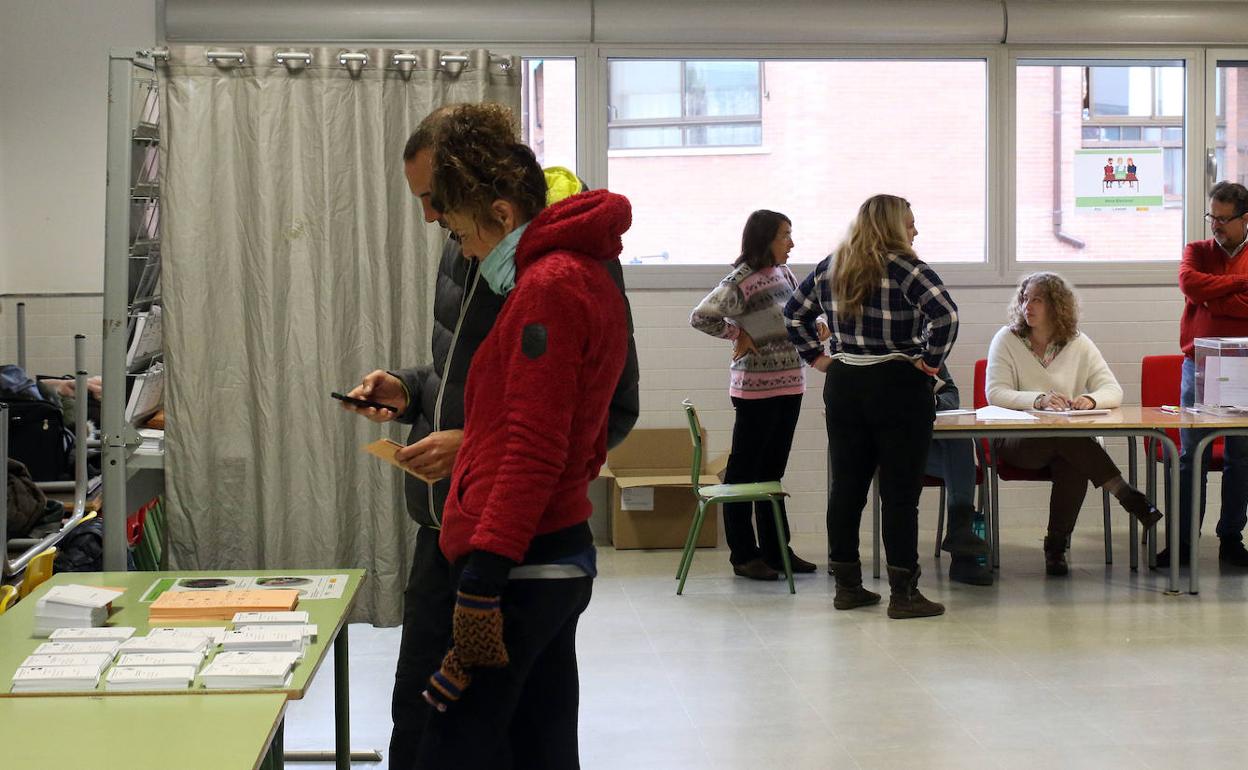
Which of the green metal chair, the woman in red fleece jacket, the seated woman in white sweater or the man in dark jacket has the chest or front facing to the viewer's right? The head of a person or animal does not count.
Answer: the green metal chair

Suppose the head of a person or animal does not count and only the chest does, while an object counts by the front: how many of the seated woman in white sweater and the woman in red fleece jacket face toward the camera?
1

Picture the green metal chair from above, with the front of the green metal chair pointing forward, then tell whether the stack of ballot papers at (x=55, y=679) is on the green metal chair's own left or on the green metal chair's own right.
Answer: on the green metal chair's own right

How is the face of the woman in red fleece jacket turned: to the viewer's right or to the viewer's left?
to the viewer's left

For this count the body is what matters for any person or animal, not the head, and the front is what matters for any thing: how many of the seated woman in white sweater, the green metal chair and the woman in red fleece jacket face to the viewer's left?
1

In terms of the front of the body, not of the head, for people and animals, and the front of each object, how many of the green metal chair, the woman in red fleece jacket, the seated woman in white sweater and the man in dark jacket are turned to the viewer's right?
1

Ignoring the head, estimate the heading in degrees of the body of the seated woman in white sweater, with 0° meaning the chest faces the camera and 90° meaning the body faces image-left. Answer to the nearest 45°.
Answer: approximately 0°

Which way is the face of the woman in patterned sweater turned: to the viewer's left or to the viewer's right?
to the viewer's right

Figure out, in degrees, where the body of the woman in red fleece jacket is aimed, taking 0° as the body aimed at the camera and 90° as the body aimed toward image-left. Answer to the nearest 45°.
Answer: approximately 90°

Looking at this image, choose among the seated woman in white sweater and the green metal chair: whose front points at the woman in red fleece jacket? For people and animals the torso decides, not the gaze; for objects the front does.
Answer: the seated woman in white sweater

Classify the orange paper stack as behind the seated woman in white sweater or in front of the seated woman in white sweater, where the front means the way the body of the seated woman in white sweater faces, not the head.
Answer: in front

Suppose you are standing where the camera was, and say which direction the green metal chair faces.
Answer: facing to the right of the viewer
